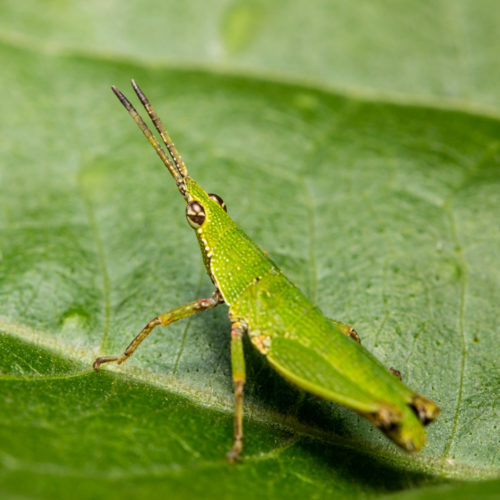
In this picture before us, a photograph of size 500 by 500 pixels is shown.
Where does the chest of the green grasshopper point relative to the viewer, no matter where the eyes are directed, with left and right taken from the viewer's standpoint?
facing away from the viewer and to the left of the viewer
